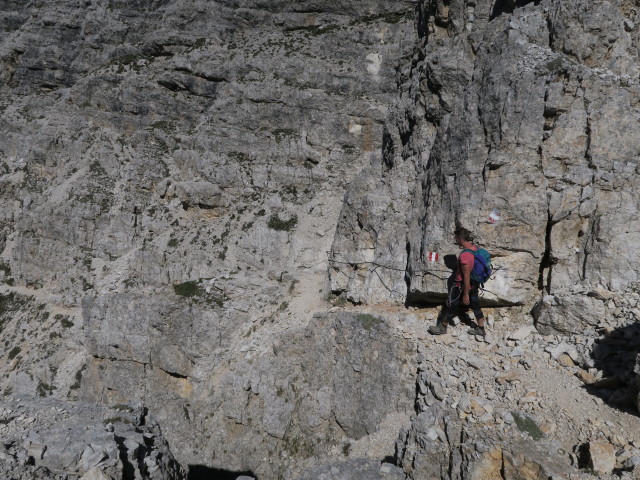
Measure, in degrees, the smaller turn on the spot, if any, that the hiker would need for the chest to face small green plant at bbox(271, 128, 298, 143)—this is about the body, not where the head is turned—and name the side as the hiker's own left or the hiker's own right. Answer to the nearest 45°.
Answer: approximately 45° to the hiker's own right

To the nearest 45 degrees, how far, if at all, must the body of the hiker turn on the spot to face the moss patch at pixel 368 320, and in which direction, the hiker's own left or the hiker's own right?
approximately 45° to the hiker's own right

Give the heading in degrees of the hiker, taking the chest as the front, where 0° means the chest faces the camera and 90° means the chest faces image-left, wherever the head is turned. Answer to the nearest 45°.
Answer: approximately 90°
